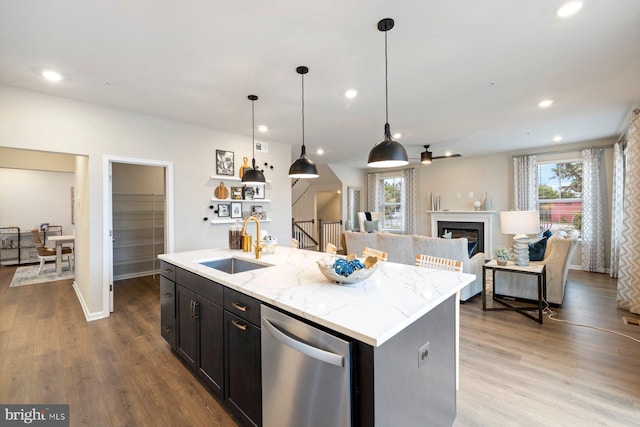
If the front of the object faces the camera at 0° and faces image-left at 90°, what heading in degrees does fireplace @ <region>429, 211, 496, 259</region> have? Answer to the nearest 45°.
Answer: approximately 0°

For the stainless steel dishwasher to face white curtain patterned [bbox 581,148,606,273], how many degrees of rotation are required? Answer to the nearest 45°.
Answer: approximately 180°

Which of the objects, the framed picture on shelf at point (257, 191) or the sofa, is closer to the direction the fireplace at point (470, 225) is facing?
the sofa

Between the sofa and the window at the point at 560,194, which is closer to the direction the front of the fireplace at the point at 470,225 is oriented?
the sofa

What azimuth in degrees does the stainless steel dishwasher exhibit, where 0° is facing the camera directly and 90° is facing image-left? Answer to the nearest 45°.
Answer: approximately 45°

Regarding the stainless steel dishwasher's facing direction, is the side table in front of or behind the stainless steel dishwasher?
behind

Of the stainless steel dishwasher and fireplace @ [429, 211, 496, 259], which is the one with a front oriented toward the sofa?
the fireplace
